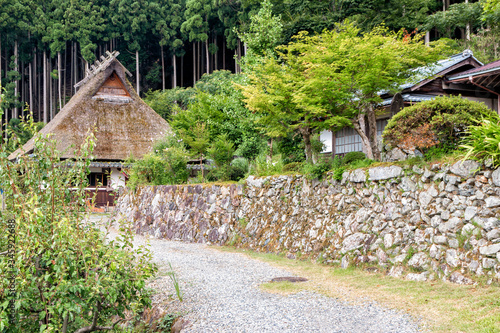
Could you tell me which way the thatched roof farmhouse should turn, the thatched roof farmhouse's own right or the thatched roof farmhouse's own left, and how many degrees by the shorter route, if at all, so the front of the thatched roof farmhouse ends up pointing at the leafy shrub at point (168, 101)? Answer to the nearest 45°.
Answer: approximately 135° to the thatched roof farmhouse's own left
